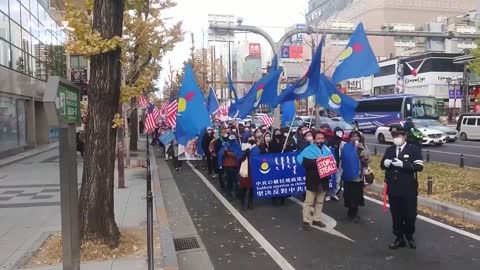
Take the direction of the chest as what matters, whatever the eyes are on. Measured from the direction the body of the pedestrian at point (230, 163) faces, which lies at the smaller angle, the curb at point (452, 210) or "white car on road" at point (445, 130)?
the curb

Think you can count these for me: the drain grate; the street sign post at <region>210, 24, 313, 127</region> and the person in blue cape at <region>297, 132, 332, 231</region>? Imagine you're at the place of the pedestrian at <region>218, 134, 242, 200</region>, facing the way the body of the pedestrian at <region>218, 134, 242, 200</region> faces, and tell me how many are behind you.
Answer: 1

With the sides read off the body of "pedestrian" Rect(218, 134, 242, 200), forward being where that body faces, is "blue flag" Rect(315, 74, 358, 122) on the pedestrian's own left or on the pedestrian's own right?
on the pedestrian's own left

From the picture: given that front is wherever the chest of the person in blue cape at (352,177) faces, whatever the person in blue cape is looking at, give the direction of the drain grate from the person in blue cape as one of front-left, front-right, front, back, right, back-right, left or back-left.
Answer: right

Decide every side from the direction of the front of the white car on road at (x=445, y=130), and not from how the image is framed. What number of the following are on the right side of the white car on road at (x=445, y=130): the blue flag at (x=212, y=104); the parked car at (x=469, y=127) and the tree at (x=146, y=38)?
2

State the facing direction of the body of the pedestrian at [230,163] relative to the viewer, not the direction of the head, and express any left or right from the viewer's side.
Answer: facing the viewer

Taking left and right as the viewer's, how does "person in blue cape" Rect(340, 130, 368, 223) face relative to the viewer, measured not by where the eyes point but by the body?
facing the viewer and to the right of the viewer

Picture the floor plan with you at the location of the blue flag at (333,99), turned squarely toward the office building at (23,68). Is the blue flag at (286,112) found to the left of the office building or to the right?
right

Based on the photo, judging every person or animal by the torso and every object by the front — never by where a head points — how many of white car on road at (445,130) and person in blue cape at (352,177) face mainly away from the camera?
0

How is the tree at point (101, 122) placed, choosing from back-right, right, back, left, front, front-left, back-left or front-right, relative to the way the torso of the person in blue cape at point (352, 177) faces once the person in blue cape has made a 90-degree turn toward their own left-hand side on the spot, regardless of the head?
back

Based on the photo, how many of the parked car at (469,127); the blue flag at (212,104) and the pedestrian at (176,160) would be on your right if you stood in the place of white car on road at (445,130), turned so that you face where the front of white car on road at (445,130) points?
2
